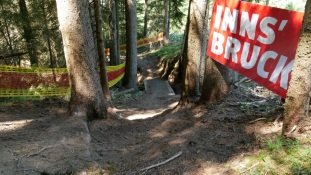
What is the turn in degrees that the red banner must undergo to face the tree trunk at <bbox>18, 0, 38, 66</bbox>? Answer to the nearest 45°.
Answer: approximately 90° to its right

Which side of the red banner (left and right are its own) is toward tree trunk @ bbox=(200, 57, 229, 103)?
right

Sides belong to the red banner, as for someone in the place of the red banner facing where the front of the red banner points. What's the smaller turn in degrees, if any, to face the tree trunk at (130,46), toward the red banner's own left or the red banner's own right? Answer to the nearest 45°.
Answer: approximately 90° to the red banner's own right

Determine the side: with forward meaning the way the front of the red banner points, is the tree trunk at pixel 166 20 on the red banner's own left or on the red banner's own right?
on the red banner's own right

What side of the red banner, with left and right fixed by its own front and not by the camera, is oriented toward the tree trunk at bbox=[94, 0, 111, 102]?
right

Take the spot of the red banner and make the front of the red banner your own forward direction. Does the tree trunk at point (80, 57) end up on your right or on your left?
on your right

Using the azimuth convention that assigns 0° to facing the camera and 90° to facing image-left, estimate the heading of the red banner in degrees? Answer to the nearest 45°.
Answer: approximately 45°

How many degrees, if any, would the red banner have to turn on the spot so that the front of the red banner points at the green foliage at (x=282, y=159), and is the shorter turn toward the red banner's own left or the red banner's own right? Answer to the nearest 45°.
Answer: approximately 45° to the red banner's own left
